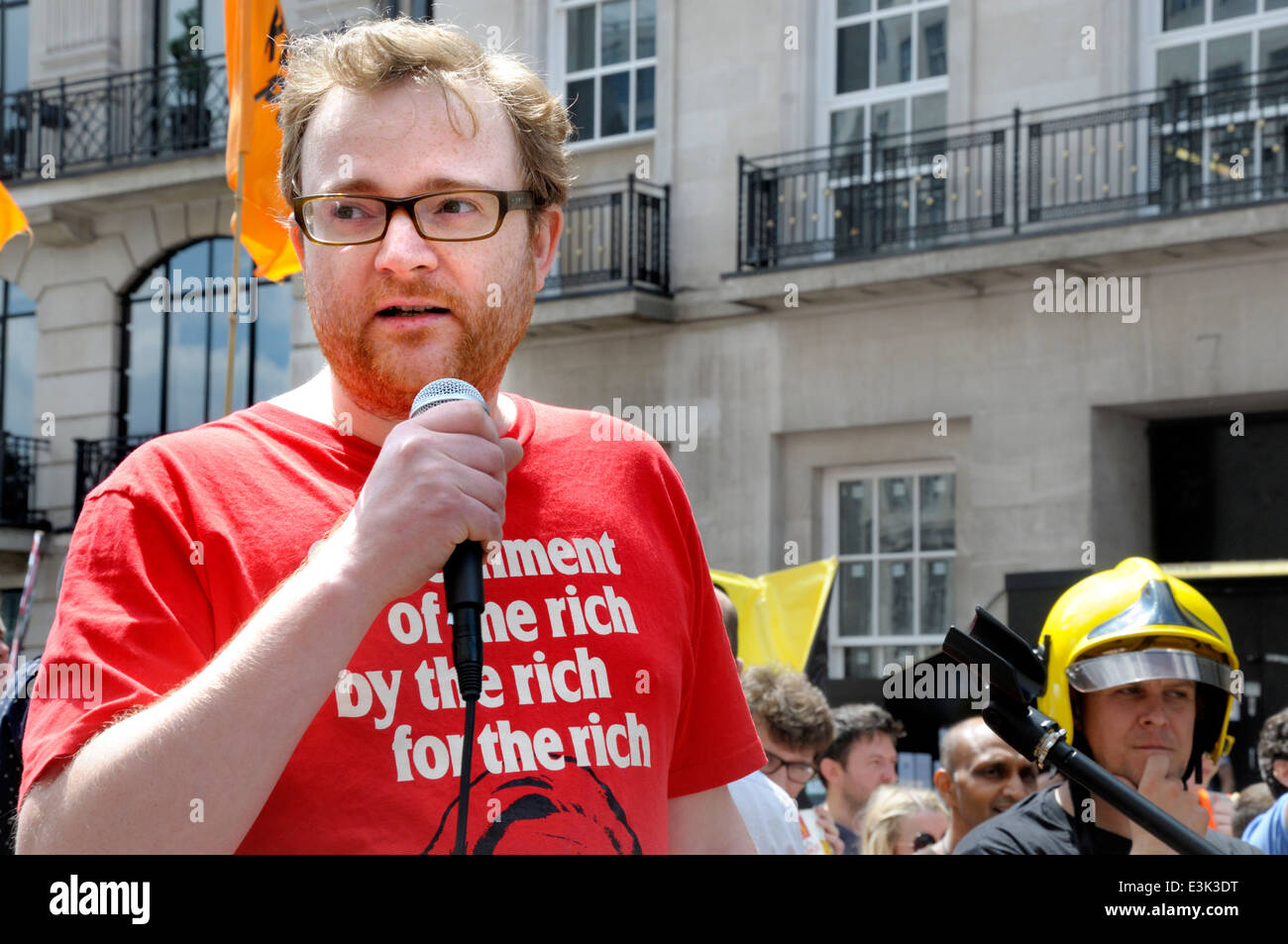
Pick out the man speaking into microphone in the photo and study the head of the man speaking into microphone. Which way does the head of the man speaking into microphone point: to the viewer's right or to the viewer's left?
to the viewer's left

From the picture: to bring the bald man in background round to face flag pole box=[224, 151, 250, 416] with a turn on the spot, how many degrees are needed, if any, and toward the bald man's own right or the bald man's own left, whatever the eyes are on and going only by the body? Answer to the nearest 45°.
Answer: approximately 135° to the bald man's own right

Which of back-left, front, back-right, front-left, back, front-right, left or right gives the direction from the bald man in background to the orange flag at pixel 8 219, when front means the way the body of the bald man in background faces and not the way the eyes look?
back-right

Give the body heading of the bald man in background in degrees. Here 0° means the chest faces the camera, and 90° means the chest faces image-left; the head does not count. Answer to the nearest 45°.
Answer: approximately 315°

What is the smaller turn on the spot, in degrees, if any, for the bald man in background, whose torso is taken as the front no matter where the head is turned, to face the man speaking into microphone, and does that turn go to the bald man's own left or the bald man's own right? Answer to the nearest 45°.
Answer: approximately 45° to the bald man's own right

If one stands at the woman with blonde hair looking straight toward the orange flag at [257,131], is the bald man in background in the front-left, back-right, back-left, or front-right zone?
back-left
